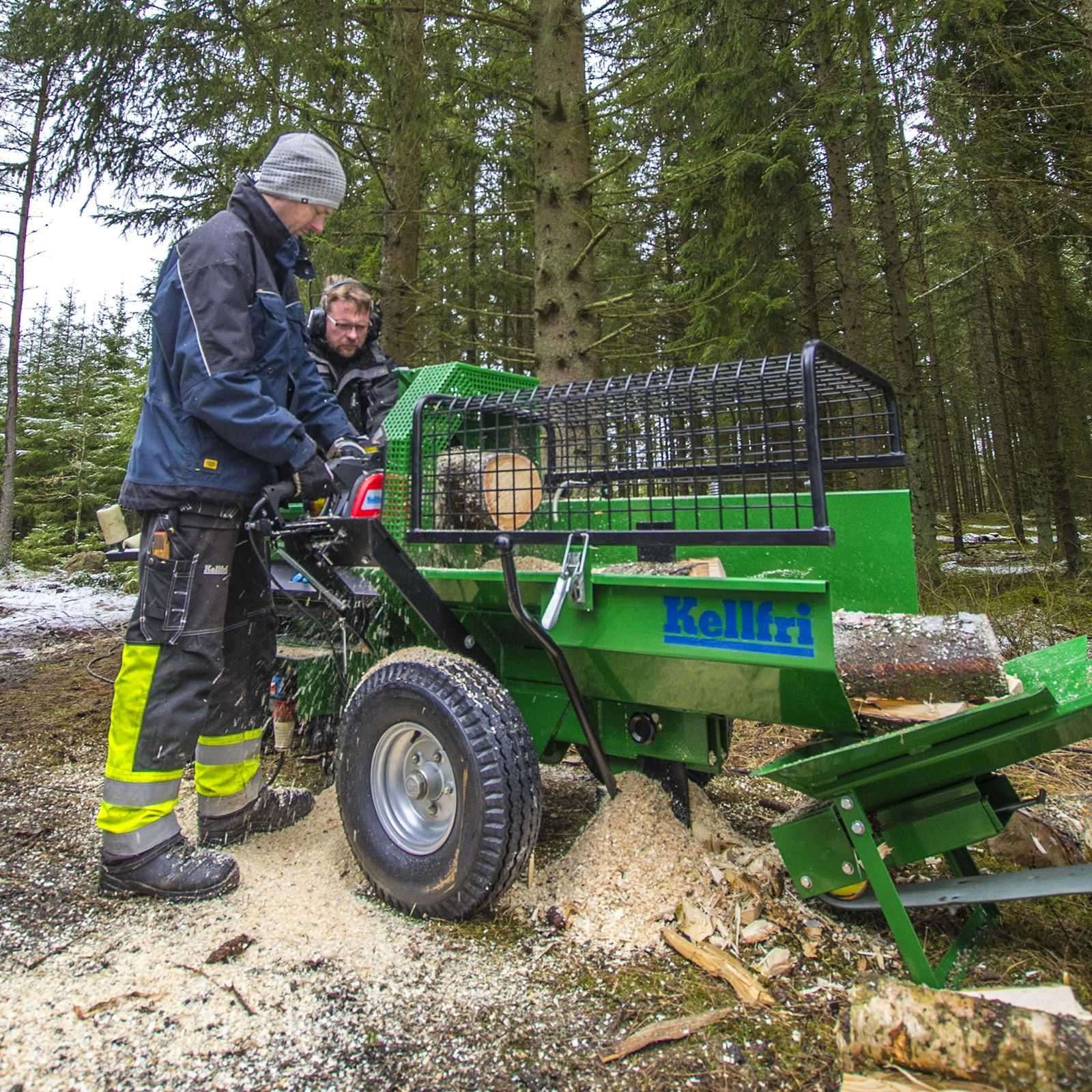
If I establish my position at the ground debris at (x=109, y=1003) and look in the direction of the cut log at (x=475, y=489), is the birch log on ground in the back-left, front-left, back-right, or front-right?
front-right

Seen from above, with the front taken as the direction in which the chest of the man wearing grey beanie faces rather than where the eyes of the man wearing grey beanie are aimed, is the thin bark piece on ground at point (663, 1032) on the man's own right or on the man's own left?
on the man's own right

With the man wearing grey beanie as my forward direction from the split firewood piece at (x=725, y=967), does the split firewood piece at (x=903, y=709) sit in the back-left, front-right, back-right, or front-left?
back-right

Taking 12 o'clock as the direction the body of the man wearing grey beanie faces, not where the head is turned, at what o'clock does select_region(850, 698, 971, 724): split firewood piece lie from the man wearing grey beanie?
The split firewood piece is roughly at 1 o'clock from the man wearing grey beanie.

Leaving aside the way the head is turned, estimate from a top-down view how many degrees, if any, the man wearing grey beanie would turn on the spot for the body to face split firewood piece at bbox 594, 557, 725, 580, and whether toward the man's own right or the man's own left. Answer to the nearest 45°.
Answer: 0° — they already face it

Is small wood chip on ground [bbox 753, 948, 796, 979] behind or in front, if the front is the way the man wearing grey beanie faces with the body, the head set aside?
in front

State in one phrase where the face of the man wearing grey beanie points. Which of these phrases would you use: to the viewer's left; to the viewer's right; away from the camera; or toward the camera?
to the viewer's right

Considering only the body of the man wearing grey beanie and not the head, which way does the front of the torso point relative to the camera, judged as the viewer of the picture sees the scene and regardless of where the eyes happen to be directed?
to the viewer's right

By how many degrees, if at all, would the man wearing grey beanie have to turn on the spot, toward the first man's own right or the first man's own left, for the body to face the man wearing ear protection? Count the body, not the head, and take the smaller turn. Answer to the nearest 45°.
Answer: approximately 45° to the first man's own left

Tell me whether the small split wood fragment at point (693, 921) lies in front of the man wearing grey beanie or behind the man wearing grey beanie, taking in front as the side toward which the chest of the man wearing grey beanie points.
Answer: in front

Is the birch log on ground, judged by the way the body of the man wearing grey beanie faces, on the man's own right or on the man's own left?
on the man's own right
